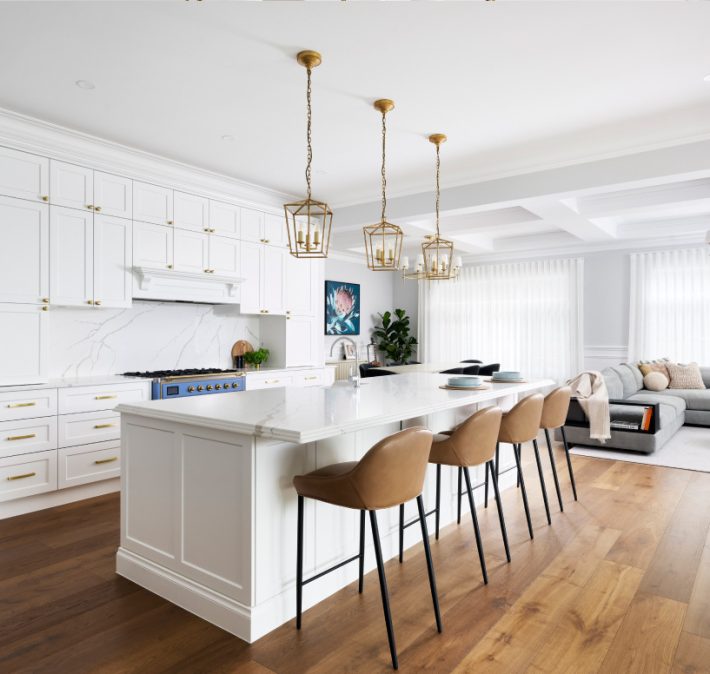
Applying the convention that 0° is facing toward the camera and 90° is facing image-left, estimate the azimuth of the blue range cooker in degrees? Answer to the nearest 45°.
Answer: approximately 315°

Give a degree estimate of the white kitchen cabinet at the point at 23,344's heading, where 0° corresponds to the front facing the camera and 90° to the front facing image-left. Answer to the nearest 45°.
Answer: approximately 315°

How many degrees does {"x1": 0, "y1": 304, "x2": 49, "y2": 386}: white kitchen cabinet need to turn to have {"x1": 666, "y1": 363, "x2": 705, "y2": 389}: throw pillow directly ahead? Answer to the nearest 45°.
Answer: approximately 45° to its left
